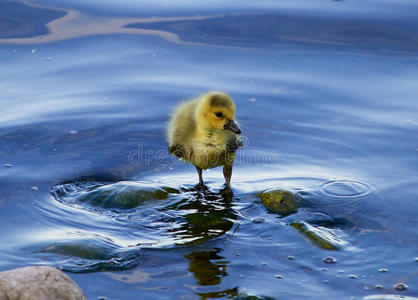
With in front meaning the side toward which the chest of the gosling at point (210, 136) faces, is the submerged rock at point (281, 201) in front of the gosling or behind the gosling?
in front

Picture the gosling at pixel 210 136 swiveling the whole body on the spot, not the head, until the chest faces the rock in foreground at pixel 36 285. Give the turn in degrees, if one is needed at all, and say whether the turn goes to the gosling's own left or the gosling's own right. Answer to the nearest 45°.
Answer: approximately 45° to the gosling's own right

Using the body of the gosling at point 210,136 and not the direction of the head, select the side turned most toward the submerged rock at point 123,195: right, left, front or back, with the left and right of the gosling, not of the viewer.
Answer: right

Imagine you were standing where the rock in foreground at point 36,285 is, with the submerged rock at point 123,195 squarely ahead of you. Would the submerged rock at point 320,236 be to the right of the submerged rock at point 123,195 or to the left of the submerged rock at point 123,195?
right

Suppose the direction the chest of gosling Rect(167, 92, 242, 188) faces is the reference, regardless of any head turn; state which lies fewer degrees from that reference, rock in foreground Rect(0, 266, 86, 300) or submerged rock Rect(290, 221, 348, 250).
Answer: the submerged rock

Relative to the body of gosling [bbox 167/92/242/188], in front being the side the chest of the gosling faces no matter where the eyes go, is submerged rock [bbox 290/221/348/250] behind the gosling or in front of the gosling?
in front

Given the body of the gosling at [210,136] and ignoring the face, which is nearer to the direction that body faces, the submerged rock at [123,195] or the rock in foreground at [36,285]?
the rock in foreground

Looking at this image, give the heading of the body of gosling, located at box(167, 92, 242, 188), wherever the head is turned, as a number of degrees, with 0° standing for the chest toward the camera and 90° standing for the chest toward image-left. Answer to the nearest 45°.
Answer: approximately 315°

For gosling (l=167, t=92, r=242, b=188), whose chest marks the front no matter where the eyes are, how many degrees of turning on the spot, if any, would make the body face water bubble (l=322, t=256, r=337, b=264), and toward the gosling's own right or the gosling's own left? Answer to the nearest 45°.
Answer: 0° — it already faces it
